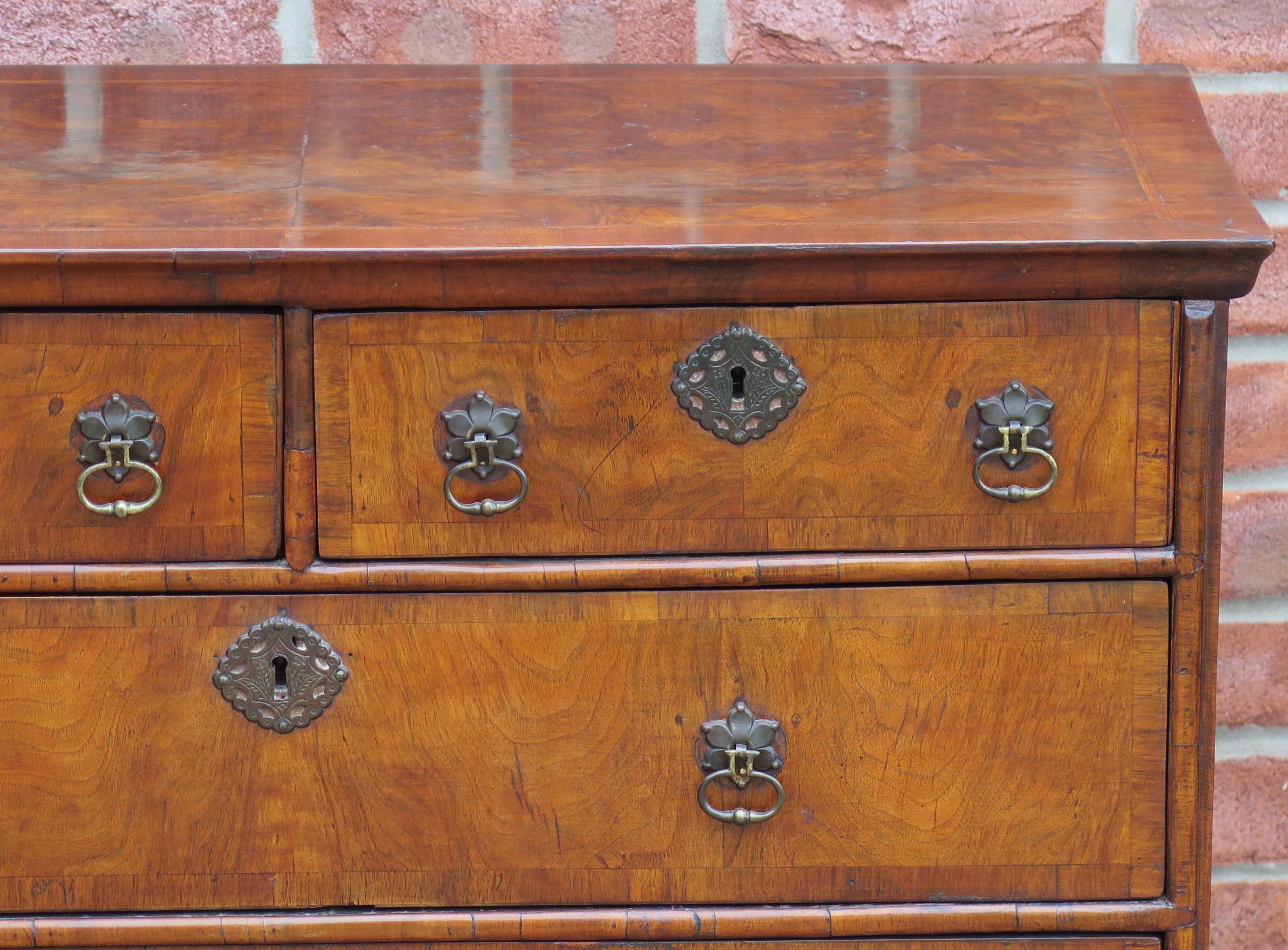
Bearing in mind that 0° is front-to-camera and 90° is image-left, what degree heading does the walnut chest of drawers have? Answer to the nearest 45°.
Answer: approximately 0°
